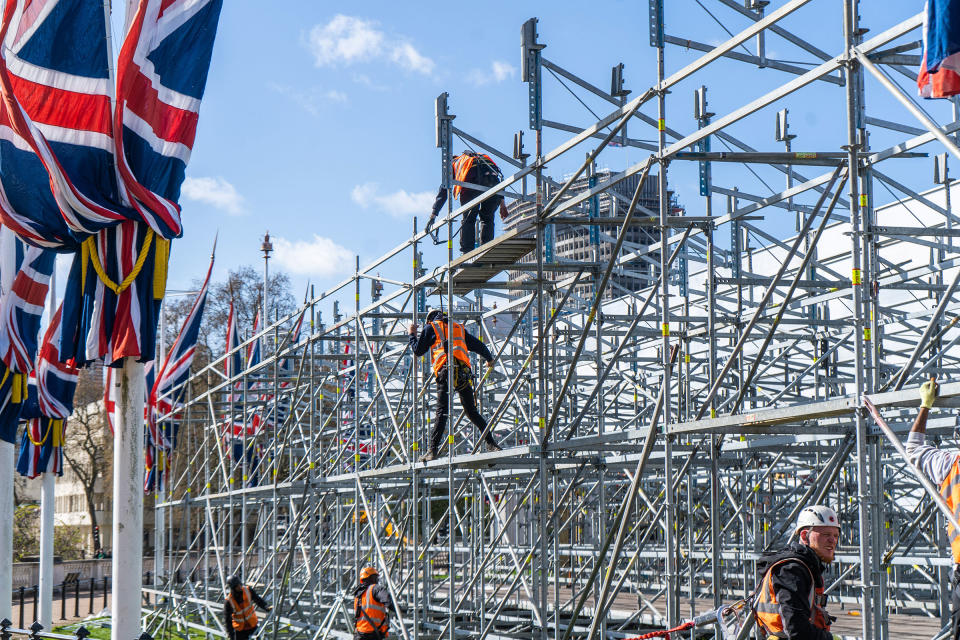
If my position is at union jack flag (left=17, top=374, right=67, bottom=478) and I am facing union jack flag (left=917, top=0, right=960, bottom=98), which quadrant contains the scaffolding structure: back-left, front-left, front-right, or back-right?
front-left

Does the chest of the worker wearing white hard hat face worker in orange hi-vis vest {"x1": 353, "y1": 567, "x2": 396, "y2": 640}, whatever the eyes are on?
no

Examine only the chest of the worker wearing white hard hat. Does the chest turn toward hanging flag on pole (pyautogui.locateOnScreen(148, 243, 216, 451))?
no

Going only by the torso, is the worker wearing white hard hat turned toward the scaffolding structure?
no
